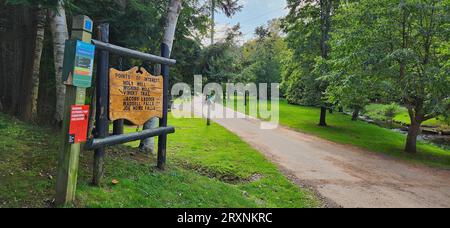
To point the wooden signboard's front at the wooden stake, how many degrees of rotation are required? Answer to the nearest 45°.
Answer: approximately 90° to its right

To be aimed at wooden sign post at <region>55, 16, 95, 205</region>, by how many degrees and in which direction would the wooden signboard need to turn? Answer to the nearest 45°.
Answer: approximately 90° to its right

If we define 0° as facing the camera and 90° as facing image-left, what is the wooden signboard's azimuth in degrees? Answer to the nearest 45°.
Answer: approximately 315°
